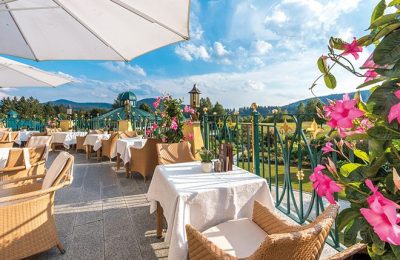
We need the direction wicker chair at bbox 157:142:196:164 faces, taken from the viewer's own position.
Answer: facing the viewer and to the right of the viewer

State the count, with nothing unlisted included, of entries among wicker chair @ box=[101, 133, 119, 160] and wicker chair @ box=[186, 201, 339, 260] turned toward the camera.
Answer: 0

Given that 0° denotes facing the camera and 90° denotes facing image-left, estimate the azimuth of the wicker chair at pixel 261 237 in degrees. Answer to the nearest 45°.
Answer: approximately 135°

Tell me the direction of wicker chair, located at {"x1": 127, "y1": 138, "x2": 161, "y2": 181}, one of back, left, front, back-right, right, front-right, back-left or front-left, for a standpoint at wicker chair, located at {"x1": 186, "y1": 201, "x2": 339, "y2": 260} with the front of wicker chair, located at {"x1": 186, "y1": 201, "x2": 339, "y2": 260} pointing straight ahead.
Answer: front

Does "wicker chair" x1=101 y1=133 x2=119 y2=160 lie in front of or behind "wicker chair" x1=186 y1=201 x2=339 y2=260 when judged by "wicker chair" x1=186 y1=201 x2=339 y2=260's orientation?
in front

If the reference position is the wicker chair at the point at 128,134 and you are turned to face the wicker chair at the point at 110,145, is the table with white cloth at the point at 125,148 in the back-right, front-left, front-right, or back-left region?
front-left

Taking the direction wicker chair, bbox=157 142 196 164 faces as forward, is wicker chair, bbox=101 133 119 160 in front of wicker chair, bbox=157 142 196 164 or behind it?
behind

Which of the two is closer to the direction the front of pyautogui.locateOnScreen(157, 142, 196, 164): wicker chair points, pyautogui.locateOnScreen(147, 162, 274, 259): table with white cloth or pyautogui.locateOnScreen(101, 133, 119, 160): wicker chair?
the table with white cloth
